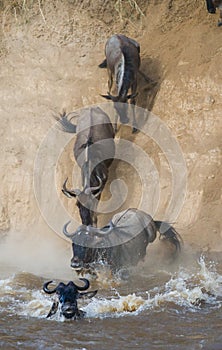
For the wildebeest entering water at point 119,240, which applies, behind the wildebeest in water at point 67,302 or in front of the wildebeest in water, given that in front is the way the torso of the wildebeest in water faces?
behind

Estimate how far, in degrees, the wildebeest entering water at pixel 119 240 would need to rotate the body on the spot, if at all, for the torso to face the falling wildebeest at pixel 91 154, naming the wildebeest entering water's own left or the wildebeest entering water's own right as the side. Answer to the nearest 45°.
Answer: approximately 135° to the wildebeest entering water's own right

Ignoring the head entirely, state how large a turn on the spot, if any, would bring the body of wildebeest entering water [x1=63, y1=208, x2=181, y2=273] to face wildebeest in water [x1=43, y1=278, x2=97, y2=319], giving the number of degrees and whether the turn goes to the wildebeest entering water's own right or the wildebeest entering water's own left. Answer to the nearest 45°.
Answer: approximately 45° to the wildebeest entering water's own left

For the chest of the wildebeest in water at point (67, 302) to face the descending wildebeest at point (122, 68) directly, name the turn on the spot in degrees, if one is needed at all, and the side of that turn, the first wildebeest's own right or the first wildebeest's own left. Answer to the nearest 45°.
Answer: approximately 180°

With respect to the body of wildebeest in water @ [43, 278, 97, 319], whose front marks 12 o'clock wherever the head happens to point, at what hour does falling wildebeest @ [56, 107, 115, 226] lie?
The falling wildebeest is roughly at 6 o'clock from the wildebeest in water.
